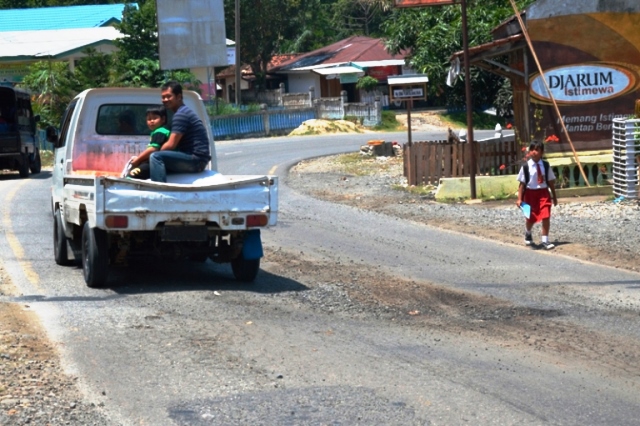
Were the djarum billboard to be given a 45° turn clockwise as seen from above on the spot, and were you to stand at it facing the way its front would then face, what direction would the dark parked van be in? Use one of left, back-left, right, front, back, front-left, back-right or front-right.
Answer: front-right

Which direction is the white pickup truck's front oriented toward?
away from the camera

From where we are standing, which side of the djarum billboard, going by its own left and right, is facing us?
front

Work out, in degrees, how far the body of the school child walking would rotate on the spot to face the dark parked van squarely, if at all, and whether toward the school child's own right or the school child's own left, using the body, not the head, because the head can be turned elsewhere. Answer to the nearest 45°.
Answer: approximately 135° to the school child's own right

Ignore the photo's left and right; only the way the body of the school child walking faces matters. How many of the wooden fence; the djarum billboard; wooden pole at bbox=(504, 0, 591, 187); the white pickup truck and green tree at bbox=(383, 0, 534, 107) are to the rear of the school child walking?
4

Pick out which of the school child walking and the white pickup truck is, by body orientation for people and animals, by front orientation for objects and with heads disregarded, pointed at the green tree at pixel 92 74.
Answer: the white pickup truck

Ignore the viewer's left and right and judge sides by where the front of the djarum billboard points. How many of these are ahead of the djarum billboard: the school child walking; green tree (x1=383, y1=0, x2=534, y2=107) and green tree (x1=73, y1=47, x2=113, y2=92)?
1

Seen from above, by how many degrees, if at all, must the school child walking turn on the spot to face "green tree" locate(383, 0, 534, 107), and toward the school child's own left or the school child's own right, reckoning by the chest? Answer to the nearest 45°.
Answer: approximately 180°

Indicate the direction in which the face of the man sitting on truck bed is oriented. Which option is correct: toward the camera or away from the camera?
toward the camera

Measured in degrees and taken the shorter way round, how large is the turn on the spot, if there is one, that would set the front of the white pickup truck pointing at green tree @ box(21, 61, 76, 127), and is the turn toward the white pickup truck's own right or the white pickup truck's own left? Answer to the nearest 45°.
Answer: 0° — it already faces it

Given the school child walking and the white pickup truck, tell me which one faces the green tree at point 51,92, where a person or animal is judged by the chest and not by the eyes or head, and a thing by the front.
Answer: the white pickup truck

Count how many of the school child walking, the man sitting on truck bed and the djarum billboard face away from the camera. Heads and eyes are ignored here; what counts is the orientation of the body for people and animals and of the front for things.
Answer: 0

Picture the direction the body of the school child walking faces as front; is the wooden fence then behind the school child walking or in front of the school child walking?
behind

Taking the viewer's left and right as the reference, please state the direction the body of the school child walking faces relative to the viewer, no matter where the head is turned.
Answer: facing the viewer
